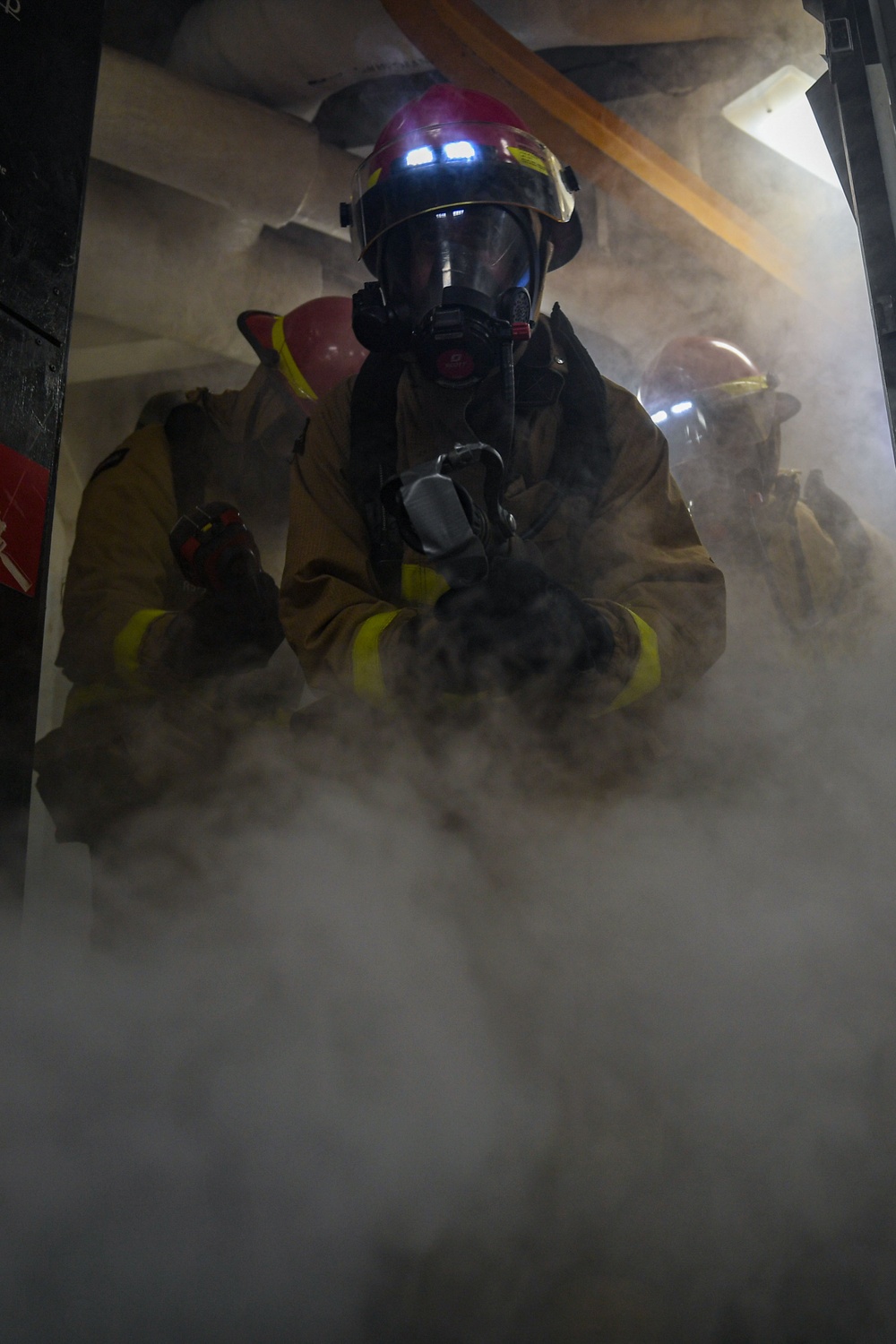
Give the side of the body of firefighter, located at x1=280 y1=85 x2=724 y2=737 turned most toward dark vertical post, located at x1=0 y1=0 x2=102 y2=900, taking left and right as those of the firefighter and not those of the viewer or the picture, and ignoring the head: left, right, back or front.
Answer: right

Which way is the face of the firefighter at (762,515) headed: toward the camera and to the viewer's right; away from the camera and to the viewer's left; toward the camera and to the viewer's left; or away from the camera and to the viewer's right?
toward the camera and to the viewer's left

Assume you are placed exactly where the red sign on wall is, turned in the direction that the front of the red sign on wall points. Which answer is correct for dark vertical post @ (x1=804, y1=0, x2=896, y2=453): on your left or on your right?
on your left

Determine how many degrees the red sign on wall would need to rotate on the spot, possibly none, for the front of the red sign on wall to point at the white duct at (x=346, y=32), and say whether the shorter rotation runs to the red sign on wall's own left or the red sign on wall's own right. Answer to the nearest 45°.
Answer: approximately 135° to the red sign on wall's own left

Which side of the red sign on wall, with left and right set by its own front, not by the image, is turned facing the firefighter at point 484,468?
left

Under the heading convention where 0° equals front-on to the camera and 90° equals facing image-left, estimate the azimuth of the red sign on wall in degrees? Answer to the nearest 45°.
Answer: approximately 0°

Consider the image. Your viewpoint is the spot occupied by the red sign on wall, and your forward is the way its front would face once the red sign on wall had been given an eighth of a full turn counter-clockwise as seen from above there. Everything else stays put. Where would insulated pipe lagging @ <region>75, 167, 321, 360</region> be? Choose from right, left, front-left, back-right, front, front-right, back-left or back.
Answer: back-left

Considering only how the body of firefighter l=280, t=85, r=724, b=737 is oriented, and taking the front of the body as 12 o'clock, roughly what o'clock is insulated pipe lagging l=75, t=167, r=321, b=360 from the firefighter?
The insulated pipe lagging is roughly at 5 o'clock from the firefighter.

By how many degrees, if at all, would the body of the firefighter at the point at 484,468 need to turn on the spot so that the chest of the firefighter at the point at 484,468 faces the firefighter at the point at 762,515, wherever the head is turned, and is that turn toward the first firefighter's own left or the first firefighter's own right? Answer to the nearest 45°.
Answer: approximately 135° to the first firefighter's own left

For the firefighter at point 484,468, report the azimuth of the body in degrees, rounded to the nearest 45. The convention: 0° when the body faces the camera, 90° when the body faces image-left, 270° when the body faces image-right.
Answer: approximately 0°

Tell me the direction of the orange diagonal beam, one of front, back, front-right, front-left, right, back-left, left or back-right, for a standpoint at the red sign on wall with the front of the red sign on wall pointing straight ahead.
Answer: back-left
